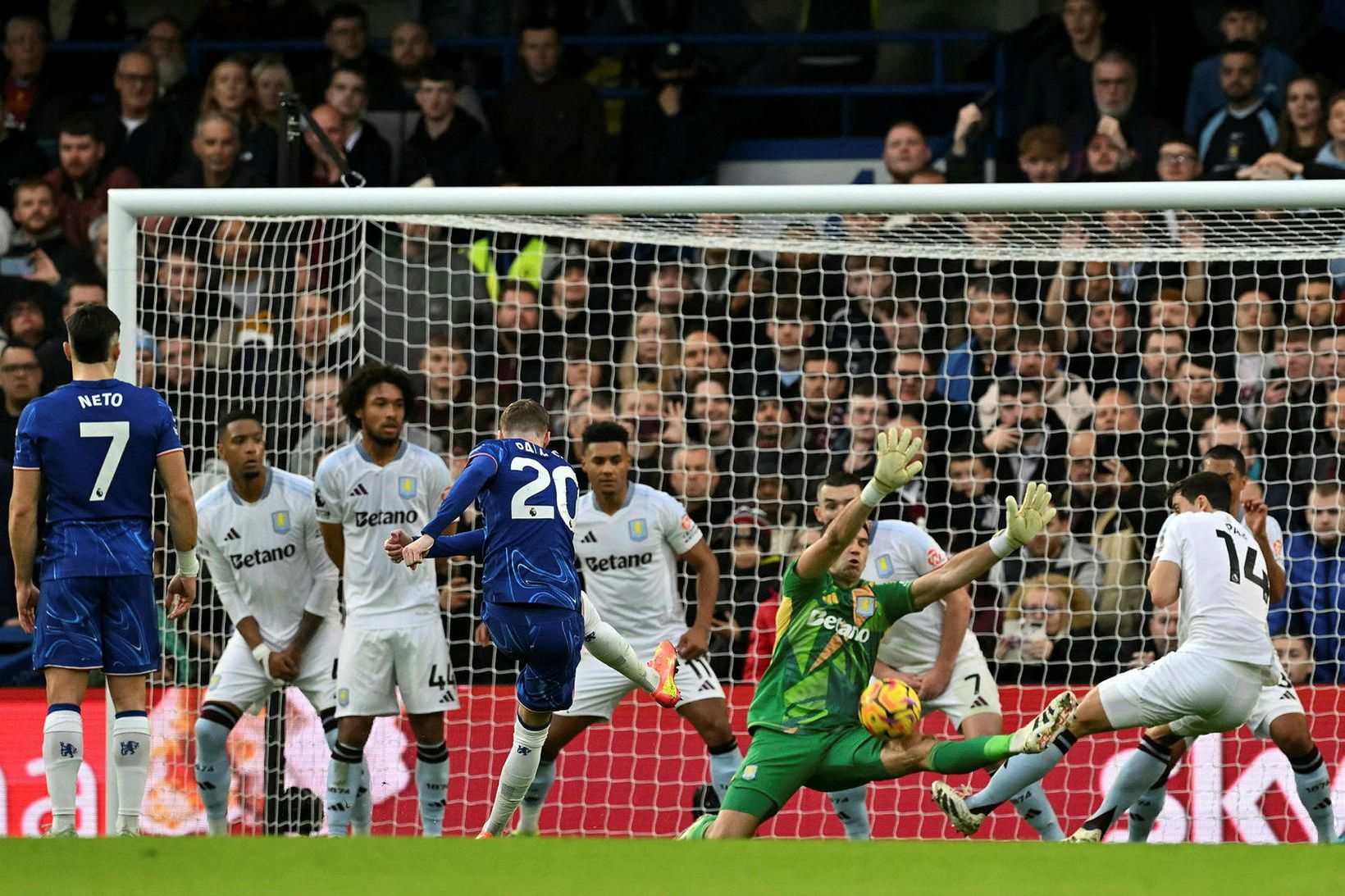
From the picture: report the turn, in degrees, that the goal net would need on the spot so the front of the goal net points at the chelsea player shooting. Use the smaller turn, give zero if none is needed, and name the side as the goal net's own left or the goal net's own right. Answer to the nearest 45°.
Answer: approximately 45° to the goal net's own right

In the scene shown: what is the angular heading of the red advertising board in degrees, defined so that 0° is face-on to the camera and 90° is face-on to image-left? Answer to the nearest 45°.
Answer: approximately 0°

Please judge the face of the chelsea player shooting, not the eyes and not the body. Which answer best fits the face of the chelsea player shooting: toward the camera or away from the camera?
away from the camera

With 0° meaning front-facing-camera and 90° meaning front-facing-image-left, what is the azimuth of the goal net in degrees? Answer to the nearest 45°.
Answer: approximately 0°

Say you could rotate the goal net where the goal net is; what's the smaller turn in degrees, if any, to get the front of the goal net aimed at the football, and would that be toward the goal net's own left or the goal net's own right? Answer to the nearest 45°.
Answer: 0° — it already faces it

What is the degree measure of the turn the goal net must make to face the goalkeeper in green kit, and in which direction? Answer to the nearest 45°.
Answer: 0° — it already faces them
